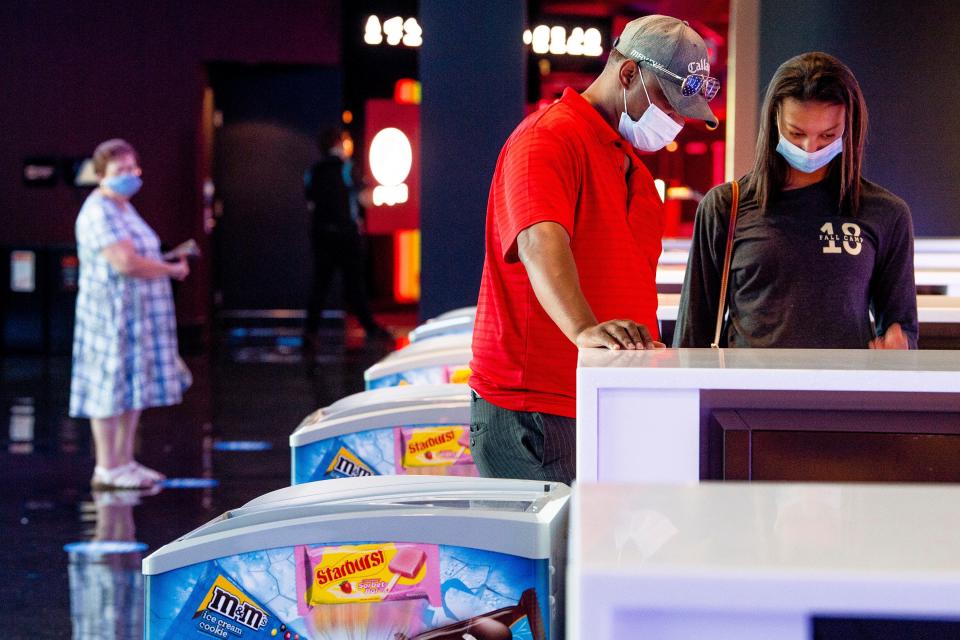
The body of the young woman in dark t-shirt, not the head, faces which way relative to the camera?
toward the camera

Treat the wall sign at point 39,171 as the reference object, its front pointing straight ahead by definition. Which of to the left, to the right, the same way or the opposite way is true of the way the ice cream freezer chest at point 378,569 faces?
to the right

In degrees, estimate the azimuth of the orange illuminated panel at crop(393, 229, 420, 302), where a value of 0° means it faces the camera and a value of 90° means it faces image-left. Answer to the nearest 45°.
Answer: approximately 0°

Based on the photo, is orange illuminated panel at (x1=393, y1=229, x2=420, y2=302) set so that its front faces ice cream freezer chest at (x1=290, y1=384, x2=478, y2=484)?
yes

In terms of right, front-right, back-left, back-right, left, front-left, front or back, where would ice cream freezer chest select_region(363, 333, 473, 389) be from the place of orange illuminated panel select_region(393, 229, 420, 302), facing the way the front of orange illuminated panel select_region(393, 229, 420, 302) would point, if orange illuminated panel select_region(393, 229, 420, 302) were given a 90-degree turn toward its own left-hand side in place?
right

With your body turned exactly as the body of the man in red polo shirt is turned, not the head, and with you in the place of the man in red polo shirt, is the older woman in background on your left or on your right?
on your left

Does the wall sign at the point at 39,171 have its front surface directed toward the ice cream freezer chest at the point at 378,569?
yes

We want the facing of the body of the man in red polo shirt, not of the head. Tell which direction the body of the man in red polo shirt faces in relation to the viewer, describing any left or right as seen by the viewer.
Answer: facing to the right of the viewer

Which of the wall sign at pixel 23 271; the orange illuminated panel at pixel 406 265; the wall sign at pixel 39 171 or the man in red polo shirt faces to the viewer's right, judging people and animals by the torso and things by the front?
the man in red polo shirt

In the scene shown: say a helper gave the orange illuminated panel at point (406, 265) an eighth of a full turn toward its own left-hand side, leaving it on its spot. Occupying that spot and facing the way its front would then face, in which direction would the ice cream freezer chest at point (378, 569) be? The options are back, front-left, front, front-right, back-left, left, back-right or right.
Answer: front-right

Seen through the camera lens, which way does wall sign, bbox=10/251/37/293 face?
facing the viewer

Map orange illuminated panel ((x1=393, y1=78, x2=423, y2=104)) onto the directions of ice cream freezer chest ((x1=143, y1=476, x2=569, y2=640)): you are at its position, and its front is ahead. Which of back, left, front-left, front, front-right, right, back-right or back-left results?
right

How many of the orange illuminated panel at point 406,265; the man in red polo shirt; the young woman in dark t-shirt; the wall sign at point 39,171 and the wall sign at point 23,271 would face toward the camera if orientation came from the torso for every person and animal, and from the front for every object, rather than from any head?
4

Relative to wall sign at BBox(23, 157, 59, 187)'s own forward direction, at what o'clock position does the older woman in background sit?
The older woman in background is roughly at 12 o'clock from the wall sign.
